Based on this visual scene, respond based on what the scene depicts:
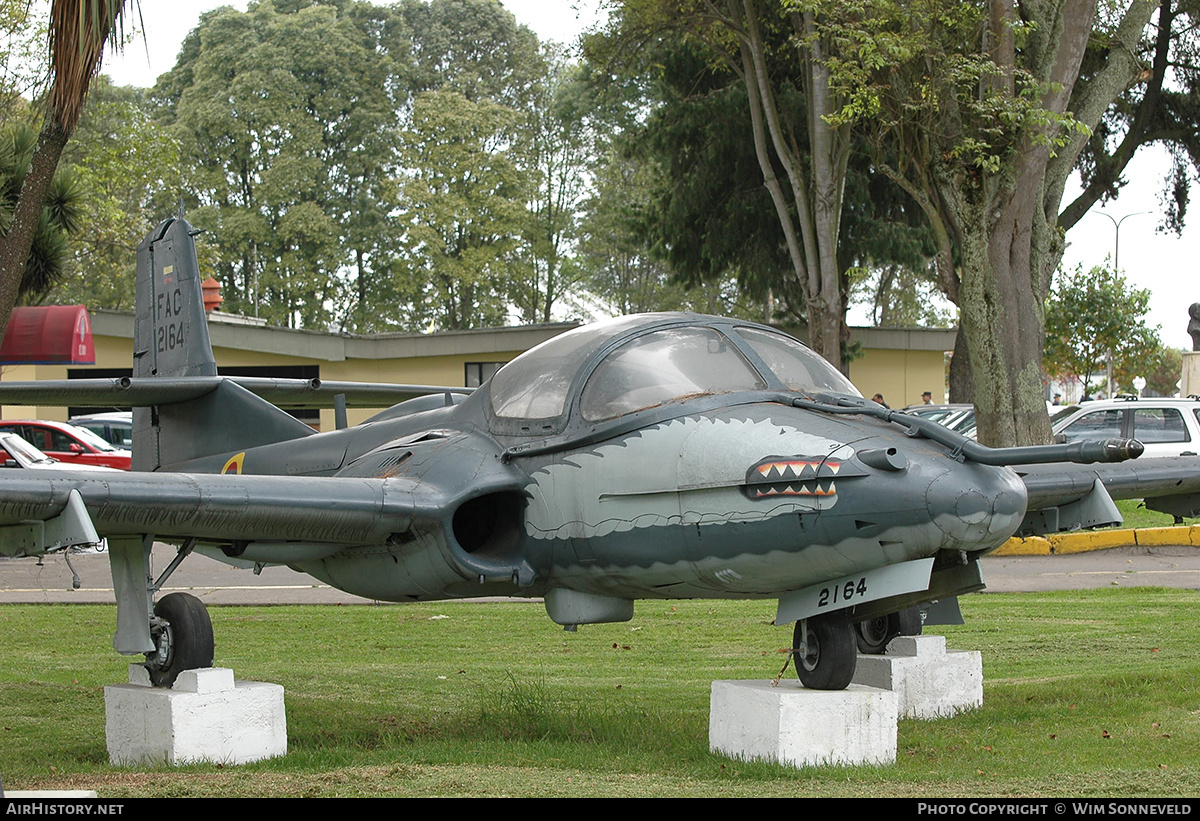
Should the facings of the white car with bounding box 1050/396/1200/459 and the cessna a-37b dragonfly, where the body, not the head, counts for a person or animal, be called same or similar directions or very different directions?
very different directions

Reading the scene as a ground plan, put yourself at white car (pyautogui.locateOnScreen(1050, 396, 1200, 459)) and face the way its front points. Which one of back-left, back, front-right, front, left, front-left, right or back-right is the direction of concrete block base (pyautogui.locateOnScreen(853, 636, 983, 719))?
left

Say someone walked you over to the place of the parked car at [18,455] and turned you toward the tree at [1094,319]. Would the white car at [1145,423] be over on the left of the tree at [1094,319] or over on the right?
right

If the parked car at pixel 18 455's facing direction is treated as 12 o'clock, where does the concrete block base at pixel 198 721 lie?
The concrete block base is roughly at 3 o'clock from the parked car.

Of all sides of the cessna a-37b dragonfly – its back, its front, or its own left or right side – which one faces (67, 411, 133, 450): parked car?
back

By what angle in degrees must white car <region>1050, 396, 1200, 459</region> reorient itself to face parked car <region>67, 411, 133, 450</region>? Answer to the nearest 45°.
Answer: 0° — it already faces it

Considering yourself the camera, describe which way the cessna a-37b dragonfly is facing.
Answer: facing the viewer and to the right of the viewer

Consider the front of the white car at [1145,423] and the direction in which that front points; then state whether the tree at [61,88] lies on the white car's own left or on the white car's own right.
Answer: on the white car's own left

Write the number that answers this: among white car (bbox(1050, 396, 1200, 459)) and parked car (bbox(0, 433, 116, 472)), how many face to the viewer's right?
1

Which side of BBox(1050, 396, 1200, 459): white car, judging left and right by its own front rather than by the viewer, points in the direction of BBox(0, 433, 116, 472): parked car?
front

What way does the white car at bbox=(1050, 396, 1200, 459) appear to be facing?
to the viewer's left
